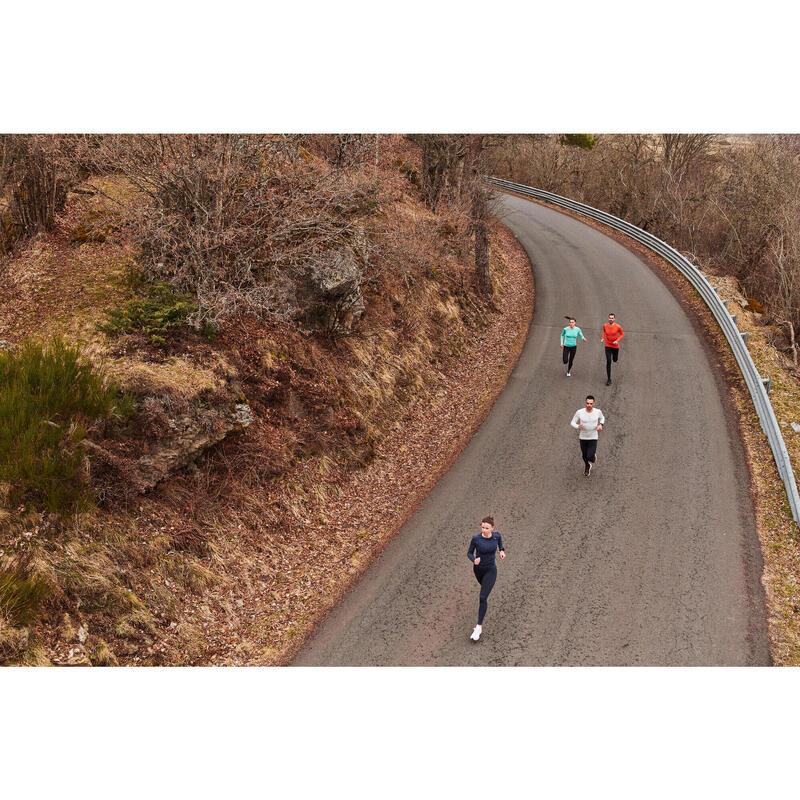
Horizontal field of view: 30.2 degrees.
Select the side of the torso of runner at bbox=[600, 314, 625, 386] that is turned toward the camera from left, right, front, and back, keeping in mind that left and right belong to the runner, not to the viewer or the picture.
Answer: front

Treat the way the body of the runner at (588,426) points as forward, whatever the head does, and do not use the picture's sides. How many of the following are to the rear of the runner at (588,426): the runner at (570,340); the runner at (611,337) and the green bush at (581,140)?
3

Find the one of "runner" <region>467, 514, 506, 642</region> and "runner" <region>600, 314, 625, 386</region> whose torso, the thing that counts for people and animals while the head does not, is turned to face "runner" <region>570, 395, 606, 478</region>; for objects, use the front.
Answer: "runner" <region>600, 314, 625, 386</region>

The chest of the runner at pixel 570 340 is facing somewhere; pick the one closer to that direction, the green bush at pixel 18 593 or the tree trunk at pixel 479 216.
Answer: the green bush

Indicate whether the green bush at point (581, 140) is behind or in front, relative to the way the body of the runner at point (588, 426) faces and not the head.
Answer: behind

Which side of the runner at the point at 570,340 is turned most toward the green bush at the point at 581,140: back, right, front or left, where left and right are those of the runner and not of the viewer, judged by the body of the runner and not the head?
back

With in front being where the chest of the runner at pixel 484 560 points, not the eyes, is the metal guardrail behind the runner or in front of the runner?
behind

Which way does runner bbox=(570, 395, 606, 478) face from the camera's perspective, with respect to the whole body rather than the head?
toward the camera

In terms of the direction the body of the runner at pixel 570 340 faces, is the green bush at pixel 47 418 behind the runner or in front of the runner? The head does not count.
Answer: in front
